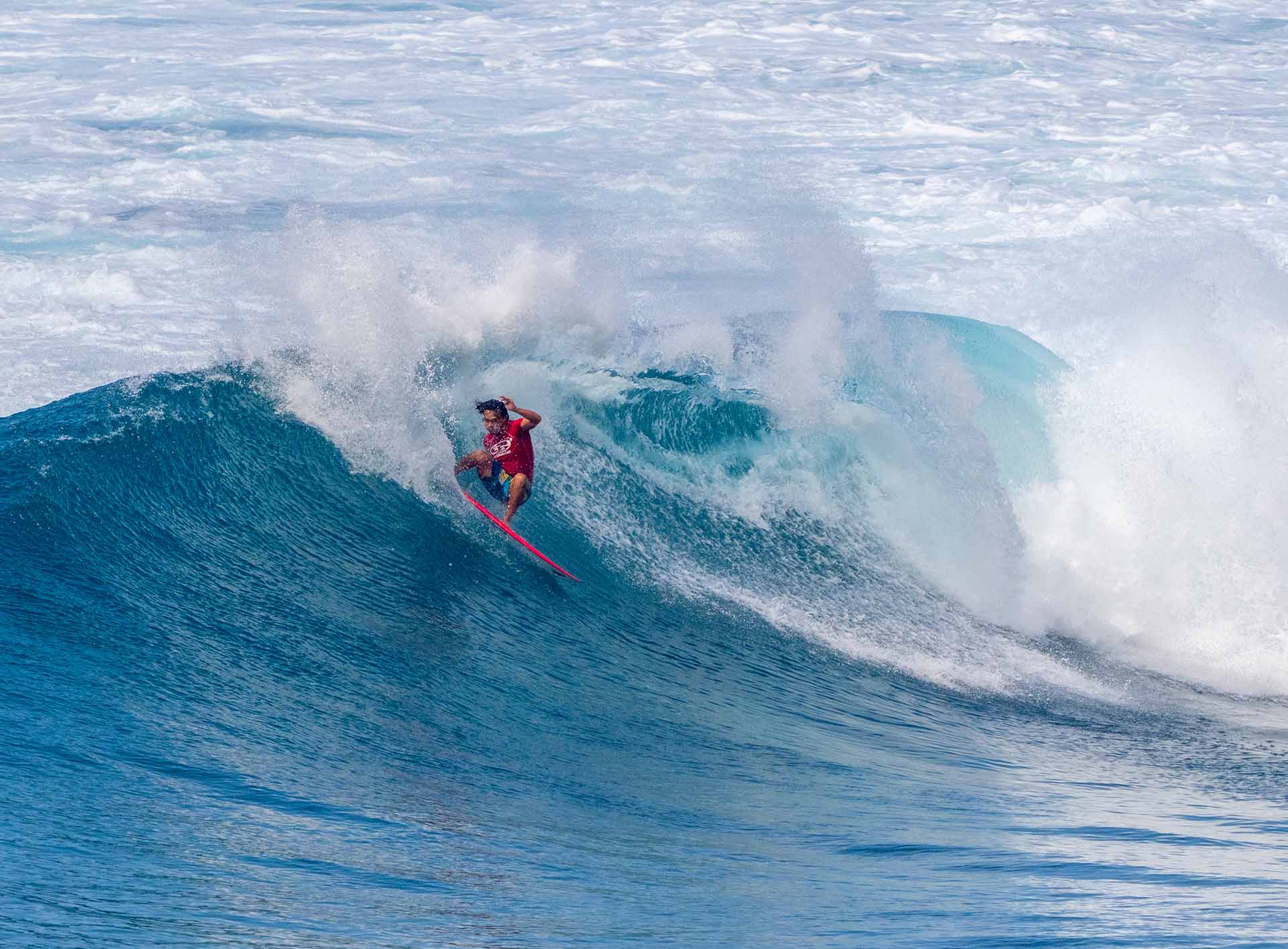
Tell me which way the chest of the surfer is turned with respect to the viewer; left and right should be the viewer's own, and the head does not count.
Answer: facing the viewer and to the left of the viewer
